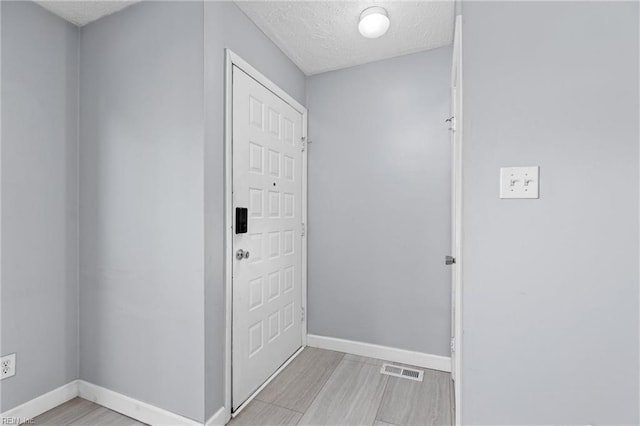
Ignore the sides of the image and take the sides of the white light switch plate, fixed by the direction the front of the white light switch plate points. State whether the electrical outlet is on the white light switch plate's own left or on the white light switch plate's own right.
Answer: on the white light switch plate's own right

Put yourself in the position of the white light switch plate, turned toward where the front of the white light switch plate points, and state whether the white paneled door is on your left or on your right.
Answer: on your right

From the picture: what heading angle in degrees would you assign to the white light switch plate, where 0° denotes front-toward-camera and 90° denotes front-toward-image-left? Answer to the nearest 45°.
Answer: approximately 0°
